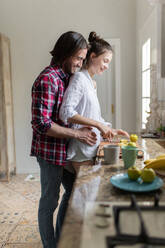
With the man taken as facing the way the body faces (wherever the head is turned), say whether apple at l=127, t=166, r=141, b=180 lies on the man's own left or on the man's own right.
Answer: on the man's own right

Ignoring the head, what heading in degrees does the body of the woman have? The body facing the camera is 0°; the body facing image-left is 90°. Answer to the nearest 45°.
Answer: approximately 270°

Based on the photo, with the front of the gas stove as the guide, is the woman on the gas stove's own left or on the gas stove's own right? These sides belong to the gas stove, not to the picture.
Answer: on the gas stove's own right

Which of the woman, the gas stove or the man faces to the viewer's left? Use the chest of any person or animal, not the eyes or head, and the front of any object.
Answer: the gas stove

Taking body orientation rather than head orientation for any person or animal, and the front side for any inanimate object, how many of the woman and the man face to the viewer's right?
2

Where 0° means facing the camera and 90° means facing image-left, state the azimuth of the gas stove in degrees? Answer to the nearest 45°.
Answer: approximately 90°

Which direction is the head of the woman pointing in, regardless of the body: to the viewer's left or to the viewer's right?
to the viewer's right

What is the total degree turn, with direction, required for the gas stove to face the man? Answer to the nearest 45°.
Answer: approximately 45° to its right

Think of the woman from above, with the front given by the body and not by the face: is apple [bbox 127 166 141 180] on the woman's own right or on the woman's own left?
on the woman's own right

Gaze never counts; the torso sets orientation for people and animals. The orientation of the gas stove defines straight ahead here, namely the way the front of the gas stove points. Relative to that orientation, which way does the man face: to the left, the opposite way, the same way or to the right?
the opposite way

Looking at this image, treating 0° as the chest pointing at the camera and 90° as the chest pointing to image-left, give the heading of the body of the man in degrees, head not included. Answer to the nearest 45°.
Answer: approximately 270°

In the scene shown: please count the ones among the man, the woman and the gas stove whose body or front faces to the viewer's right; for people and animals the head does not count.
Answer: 2

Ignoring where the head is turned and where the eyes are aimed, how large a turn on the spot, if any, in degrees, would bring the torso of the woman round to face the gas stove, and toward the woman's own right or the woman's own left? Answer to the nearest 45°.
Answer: approximately 90° to the woman's own right

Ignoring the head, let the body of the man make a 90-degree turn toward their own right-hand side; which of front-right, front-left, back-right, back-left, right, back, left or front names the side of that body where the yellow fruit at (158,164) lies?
front-left
